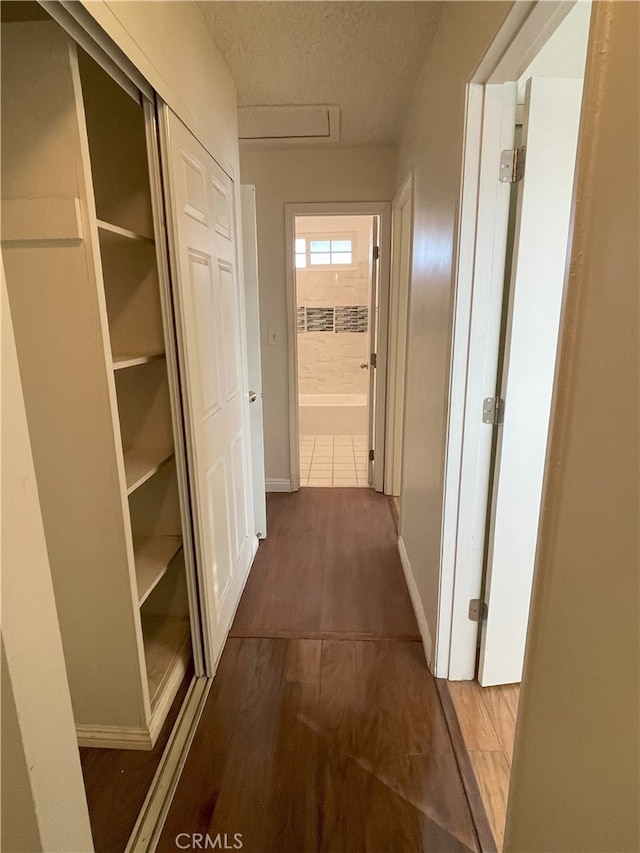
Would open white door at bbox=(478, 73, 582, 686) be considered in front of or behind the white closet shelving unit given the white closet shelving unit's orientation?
in front

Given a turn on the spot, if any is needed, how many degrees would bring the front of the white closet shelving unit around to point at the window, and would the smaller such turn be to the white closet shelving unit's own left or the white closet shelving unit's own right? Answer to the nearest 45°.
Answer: approximately 45° to the white closet shelving unit's own left

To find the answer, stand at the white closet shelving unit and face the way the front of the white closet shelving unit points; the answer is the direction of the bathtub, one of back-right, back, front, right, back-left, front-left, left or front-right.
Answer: front-left

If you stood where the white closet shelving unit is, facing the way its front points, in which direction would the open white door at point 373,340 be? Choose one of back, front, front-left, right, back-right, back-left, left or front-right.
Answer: front-left

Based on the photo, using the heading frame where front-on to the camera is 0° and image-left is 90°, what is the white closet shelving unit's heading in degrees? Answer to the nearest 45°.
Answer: approximately 270°

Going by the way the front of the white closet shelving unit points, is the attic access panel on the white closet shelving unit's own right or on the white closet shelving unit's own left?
on the white closet shelving unit's own left
